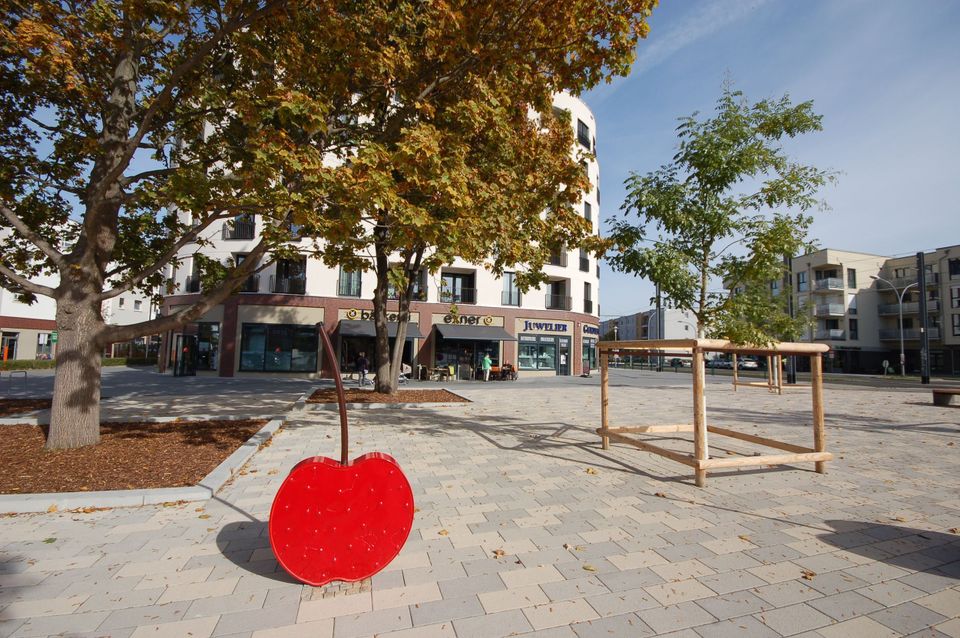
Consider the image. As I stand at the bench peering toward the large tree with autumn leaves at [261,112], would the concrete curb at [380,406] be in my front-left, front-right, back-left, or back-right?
front-right

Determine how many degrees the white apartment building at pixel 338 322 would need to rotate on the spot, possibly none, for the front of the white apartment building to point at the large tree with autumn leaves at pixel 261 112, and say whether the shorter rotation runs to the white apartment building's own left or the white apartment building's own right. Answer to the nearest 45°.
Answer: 0° — it already faces it

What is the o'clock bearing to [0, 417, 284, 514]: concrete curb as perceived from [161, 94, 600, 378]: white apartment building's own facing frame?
The concrete curb is roughly at 12 o'clock from the white apartment building.

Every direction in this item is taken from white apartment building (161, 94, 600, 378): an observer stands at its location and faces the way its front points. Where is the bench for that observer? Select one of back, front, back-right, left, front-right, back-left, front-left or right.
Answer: front-left

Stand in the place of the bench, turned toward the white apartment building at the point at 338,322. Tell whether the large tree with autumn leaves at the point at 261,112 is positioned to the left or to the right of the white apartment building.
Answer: left

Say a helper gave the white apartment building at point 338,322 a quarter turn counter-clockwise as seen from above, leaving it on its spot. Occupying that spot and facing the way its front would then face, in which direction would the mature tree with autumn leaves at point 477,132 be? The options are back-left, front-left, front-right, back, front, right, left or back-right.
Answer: right

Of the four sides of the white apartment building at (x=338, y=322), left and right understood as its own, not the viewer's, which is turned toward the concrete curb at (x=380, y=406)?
front

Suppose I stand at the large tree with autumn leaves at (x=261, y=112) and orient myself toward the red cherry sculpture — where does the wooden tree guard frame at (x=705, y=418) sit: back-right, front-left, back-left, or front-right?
front-left

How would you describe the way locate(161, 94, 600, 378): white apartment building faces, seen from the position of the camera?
facing the viewer

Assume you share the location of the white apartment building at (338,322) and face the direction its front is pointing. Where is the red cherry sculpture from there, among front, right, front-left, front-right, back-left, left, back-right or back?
front
